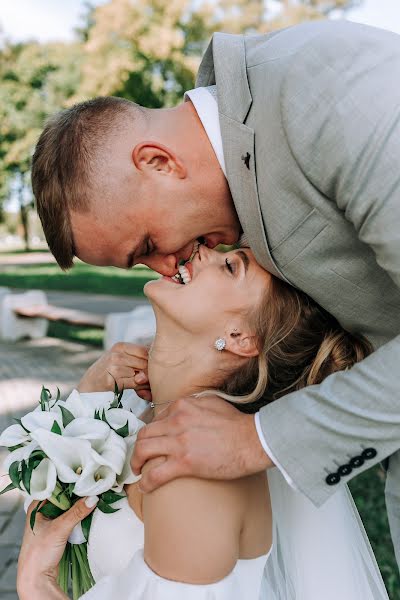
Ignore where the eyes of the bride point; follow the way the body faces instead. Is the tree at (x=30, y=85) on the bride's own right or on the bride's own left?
on the bride's own right

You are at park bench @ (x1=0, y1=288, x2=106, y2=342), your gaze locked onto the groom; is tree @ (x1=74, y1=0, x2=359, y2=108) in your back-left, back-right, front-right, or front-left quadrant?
back-left

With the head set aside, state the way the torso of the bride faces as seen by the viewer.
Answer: to the viewer's left

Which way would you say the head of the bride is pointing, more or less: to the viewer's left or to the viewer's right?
to the viewer's left

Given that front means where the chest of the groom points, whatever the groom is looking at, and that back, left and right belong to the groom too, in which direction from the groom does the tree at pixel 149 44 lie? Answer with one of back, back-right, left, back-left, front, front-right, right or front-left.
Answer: right

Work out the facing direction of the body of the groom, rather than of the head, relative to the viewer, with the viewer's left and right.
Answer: facing to the left of the viewer

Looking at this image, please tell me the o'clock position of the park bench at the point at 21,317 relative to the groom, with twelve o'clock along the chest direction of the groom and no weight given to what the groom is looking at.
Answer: The park bench is roughly at 2 o'clock from the groom.
